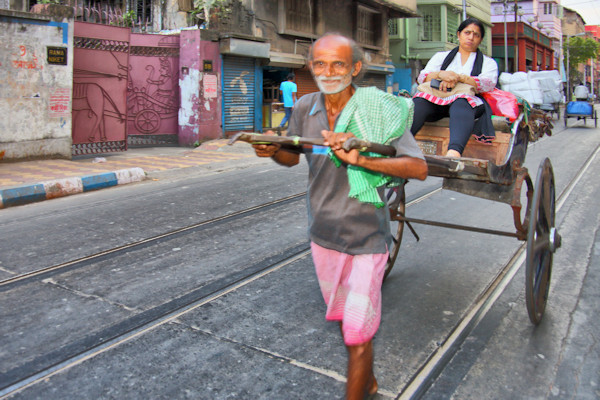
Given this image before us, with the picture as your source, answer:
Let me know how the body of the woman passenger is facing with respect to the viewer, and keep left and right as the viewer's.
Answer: facing the viewer and to the left of the viewer

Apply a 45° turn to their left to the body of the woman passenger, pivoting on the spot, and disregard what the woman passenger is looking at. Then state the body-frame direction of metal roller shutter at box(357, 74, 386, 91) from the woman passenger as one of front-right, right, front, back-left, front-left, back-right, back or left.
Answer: back

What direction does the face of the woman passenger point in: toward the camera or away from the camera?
toward the camera
